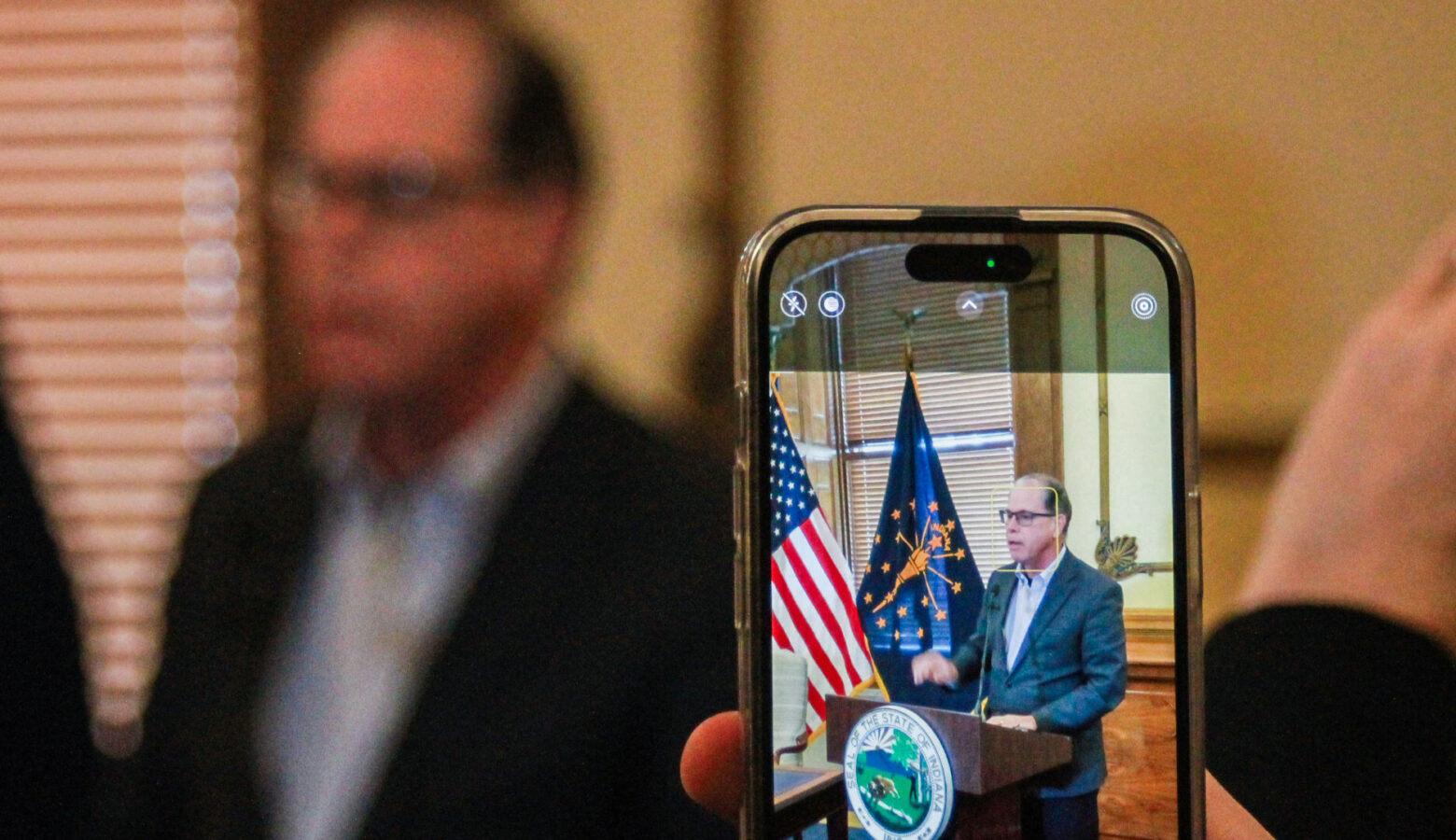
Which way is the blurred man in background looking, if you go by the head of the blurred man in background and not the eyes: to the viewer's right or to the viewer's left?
to the viewer's left

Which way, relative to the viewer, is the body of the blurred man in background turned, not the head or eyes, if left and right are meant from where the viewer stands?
facing the viewer and to the left of the viewer
